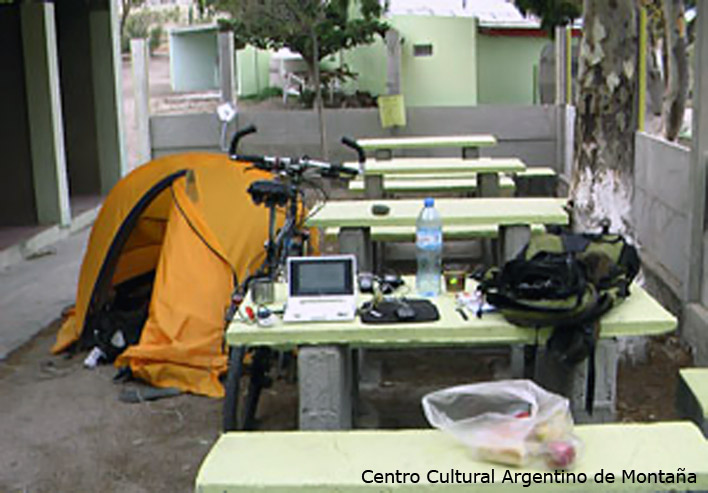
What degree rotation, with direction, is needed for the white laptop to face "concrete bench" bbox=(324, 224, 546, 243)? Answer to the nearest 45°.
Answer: approximately 180°

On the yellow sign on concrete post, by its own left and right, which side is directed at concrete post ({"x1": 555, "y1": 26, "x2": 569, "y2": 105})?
left

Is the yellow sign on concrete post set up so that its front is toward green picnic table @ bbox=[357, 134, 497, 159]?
yes

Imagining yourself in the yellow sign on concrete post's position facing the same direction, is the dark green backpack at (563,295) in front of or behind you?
in front

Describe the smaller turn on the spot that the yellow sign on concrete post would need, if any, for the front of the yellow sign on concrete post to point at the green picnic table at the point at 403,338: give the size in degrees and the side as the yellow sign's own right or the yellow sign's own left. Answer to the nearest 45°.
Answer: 0° — it already faces it

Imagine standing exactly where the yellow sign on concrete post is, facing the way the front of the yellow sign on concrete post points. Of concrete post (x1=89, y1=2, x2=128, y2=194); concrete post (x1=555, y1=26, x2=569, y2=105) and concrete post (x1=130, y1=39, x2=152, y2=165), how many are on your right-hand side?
2

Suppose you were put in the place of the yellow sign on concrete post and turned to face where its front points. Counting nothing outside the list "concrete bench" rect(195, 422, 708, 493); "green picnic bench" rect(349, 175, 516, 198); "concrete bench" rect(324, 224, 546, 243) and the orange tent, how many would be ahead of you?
4

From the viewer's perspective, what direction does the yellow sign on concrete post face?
toward the camera

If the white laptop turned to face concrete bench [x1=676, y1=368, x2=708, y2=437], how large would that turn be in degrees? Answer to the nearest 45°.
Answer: approximately 90° to its left

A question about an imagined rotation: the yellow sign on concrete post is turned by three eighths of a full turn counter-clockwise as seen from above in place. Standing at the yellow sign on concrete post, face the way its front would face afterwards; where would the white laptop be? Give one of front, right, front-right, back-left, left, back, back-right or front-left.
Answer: back-right

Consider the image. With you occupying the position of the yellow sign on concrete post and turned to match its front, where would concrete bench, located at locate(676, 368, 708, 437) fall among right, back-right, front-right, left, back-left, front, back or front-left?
front

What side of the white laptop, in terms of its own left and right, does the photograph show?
front

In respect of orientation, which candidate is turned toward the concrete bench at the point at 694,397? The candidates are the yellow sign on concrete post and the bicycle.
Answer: the yellow sign on concrete post
